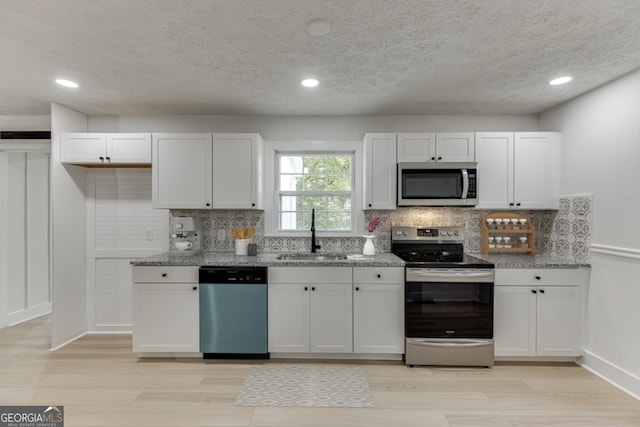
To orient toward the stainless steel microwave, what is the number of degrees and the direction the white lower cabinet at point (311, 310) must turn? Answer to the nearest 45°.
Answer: approximately 90° to its left

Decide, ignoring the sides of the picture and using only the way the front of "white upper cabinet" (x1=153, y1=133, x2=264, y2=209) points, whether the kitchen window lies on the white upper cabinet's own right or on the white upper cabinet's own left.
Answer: on the white upper cabinet's own left

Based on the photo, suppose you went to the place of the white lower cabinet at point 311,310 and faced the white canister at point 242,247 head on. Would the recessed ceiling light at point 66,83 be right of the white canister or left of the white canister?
left

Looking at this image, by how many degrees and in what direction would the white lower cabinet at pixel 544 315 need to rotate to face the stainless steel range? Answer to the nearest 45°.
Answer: approximately 45° to its right

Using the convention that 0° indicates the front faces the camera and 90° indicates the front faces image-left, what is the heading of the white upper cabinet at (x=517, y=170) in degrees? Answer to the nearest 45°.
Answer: approximately 0°

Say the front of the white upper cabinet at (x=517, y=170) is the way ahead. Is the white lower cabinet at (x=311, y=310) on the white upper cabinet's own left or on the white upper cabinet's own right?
on the white upper cabinet's own right
